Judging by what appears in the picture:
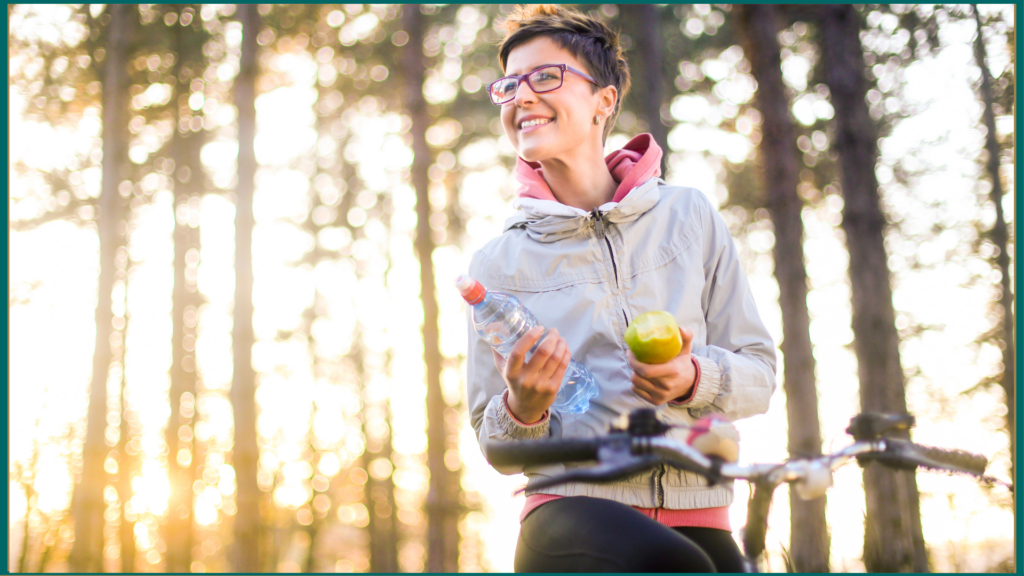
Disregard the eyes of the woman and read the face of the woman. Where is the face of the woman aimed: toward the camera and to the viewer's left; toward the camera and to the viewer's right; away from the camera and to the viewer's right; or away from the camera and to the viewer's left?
toward the camera and to the viewer's left

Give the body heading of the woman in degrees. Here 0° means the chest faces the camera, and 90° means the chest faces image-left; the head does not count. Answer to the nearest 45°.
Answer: approximately 0°

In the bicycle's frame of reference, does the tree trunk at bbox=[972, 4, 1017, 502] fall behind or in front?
behind

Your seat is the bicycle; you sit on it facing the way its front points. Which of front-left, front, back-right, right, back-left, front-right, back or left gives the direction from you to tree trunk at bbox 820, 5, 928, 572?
back

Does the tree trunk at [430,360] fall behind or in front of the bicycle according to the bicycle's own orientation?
behind

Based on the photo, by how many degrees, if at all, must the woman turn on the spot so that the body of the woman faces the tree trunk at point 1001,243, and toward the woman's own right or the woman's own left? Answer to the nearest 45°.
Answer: approximately 135° to the woman's own left

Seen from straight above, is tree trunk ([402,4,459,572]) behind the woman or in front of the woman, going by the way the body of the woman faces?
behind

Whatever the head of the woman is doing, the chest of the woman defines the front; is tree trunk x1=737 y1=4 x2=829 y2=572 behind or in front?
behind

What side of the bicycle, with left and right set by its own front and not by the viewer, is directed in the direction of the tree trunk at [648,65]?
back
